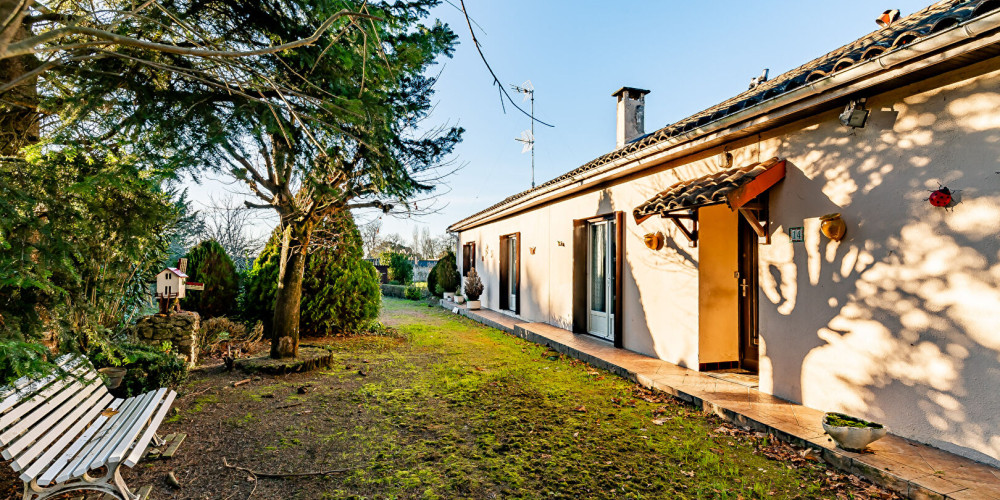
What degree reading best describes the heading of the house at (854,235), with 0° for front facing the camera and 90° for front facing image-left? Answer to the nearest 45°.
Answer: approximately 45°

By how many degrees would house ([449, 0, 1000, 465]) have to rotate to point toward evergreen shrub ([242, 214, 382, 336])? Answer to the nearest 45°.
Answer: approximately 45° to its right

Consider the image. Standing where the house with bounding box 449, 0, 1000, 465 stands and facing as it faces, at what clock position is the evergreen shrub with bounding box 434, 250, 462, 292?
The evergreen shrub is roughly at 3 o'clock from the house.

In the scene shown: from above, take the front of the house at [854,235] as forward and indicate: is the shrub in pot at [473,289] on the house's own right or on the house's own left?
on the house's own right

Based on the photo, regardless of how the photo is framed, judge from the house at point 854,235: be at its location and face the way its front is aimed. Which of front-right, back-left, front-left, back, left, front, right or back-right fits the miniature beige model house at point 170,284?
front-right

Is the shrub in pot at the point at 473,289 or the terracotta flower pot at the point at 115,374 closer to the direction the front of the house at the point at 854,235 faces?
the terracotta flower pot

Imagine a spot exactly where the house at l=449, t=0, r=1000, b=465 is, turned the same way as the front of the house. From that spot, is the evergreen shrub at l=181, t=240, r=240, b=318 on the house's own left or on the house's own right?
on the house's own right

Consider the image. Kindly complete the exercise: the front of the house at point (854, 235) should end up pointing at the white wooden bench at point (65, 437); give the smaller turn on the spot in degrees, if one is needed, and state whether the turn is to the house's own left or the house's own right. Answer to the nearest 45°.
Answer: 0° — it already faces it

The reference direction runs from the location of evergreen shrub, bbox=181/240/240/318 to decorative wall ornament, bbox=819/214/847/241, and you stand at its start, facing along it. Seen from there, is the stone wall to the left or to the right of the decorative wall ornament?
right
